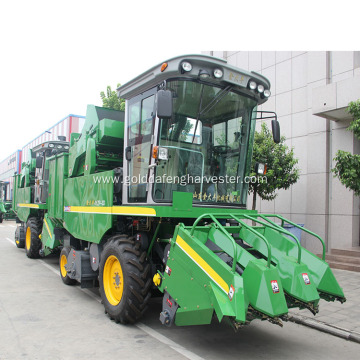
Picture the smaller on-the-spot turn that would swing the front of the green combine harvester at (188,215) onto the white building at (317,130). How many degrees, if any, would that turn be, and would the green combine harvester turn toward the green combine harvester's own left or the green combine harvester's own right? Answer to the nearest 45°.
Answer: approximately 90° to the green combine harvester's own left

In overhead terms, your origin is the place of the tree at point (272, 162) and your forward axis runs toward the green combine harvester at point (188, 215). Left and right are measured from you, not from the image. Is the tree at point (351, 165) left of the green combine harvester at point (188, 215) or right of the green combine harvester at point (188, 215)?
left

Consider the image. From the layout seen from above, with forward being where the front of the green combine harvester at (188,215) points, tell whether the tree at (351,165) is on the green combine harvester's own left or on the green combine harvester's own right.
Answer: on the green combine harvester's own left

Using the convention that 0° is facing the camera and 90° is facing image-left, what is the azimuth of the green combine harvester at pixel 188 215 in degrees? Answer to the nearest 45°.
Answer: approximately 315°

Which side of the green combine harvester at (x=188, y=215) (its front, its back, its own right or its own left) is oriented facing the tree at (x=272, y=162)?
left
